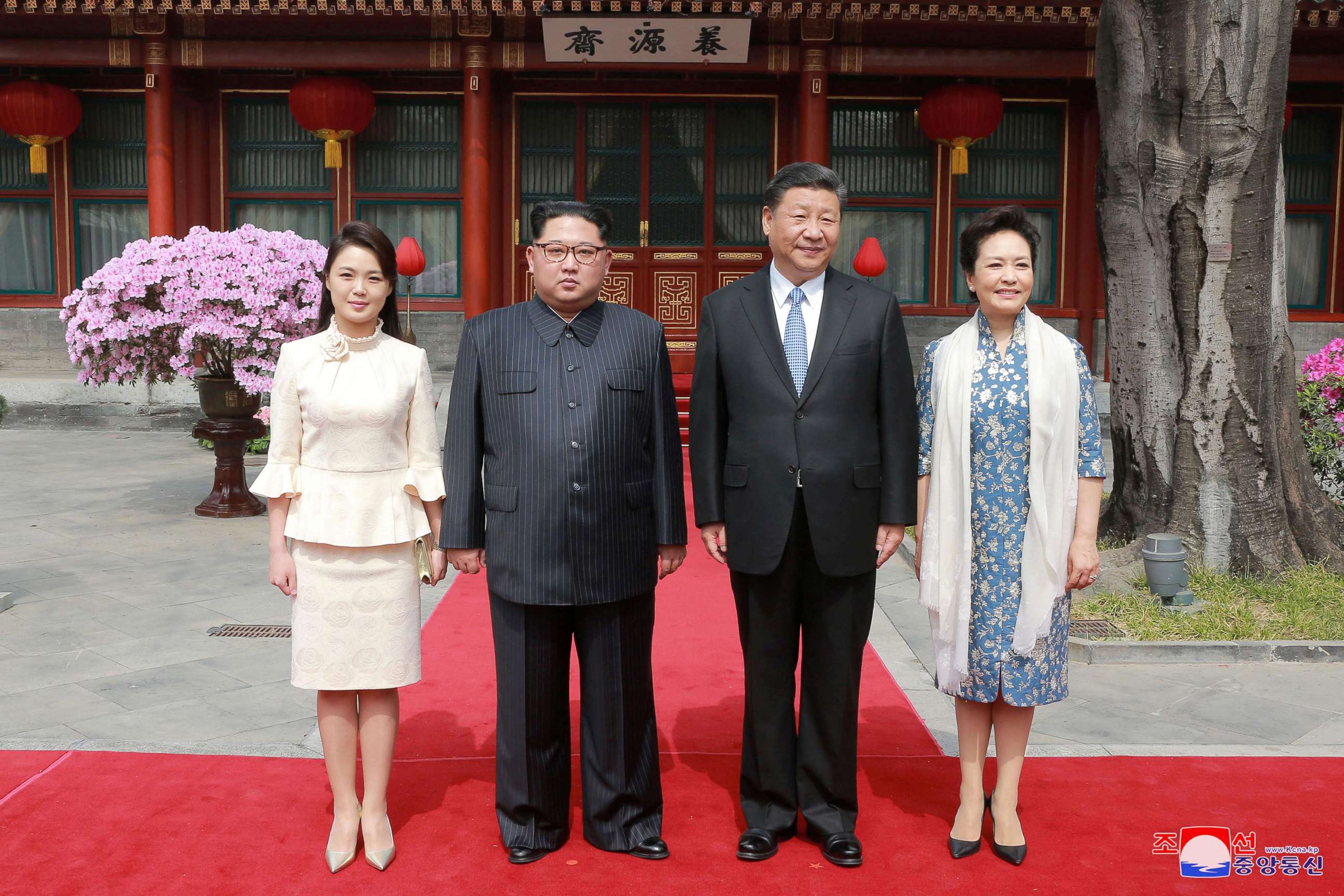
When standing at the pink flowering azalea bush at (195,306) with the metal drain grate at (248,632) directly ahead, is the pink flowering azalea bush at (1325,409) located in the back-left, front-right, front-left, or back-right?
front-left

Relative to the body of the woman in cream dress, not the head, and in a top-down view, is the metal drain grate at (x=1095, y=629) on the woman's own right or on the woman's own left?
on the woman's own left

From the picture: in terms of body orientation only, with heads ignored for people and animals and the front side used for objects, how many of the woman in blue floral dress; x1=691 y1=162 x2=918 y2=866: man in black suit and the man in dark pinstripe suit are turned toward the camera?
3

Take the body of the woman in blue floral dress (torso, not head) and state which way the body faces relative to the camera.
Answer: toward the camera

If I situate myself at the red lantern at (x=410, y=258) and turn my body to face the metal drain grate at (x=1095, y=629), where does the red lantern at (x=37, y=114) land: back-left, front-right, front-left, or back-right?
back-right

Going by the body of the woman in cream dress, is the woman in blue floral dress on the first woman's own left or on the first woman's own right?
on the first woman's own left

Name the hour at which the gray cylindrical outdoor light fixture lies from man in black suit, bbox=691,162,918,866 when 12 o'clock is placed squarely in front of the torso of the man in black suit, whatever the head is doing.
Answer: The gray cylindrical outdoor light fixture is roughly at 7 o'clock from the man in black suit.

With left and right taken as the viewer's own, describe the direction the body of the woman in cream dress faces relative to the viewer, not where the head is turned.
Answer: facing the viewer

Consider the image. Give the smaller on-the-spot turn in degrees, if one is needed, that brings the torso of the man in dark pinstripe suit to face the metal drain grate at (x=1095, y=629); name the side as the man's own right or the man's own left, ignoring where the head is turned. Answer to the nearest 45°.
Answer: approximately 135° to the man's own left
